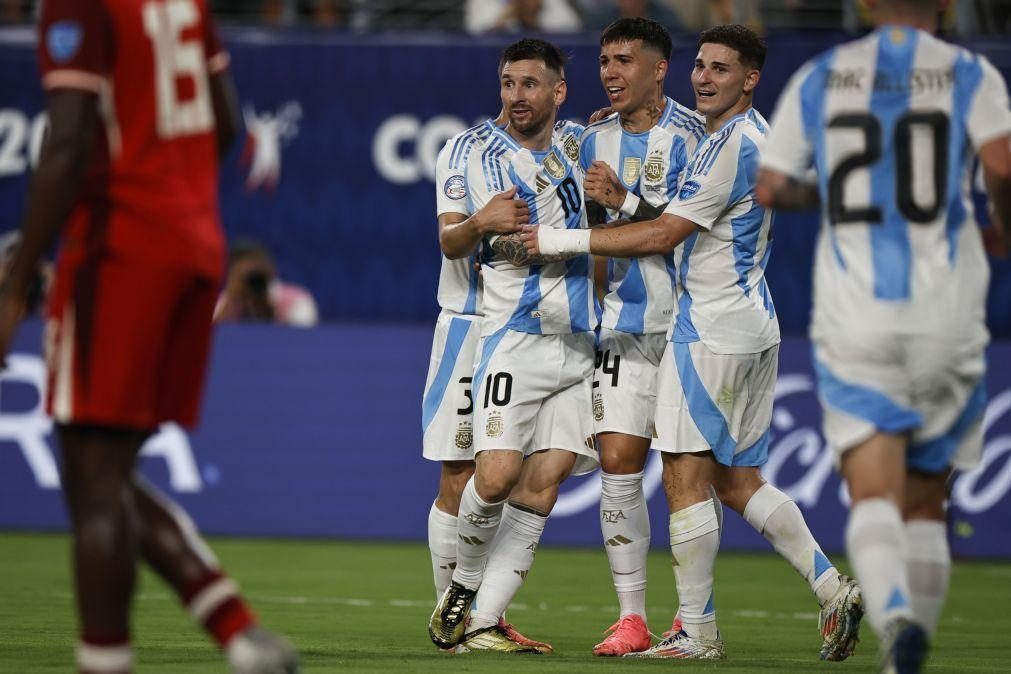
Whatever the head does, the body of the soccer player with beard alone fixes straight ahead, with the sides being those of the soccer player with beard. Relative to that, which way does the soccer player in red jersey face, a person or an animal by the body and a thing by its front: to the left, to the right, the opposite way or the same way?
the opposite way

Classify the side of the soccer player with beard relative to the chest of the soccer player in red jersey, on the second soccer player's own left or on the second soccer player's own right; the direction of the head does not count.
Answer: on the second soccer player's own right

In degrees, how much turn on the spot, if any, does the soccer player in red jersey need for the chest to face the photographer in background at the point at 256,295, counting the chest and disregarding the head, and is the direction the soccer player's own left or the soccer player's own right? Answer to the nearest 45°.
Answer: approximately 45° to the soccer player's own right

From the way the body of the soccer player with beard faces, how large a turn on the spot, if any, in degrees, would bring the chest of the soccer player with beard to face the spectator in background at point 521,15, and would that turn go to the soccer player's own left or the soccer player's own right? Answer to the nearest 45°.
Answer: approximately 135° to the soccer player's own left

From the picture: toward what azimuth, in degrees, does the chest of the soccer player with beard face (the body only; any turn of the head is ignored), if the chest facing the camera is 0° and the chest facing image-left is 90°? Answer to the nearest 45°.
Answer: approximately 315°

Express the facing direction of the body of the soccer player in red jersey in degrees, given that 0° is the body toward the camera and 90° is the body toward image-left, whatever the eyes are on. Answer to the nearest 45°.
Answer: approximately 135°

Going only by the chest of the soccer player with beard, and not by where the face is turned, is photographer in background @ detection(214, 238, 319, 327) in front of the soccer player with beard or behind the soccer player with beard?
behind

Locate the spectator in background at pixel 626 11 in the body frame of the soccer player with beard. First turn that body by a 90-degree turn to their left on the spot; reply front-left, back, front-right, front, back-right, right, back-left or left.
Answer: front-left

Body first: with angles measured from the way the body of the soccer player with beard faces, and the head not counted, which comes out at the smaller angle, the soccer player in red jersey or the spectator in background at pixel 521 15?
the soccer player in red jersey

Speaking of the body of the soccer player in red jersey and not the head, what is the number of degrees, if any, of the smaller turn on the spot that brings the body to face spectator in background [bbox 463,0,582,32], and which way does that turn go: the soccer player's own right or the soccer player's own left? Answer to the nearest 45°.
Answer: approximately 45° to the soccer player's own right
